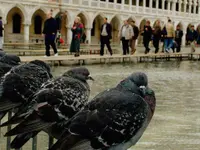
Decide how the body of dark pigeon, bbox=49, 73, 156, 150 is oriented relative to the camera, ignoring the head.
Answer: to the viewer's right

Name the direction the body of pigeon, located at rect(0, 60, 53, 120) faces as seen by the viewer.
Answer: to the viewer's right

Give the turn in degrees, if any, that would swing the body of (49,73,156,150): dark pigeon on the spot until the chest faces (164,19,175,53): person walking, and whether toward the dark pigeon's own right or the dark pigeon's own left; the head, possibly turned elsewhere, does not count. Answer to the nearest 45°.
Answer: approximately 90° to the dark pigeon's own left

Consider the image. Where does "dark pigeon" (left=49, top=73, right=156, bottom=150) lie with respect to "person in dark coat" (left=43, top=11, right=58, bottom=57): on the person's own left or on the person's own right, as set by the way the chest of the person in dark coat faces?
on the person's own left

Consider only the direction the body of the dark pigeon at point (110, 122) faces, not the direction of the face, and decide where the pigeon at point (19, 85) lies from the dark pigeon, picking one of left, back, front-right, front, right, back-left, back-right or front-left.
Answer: back-left

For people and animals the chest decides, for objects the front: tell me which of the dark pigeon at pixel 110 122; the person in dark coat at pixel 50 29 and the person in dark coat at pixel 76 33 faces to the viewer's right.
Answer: the dark pigeon

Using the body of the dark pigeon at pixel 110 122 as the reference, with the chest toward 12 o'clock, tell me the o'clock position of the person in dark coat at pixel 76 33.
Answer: The person in dark coat is roughly at 9 o'clock from the dark pigeon.

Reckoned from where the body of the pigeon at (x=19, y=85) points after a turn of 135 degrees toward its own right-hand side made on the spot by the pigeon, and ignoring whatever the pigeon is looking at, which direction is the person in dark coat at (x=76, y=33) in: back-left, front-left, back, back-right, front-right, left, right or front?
back-right

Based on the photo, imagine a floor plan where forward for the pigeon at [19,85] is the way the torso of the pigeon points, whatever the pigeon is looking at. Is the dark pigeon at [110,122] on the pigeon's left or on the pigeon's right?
on the pigeon's right

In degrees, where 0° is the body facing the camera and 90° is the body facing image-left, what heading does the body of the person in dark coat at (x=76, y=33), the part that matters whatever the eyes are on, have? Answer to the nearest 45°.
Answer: approximately 45°

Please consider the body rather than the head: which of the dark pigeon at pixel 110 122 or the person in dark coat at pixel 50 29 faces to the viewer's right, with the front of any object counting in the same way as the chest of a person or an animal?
the dark pigeon
